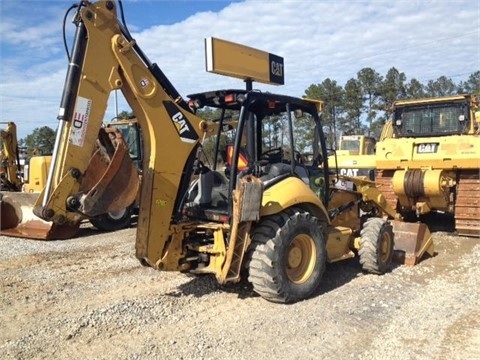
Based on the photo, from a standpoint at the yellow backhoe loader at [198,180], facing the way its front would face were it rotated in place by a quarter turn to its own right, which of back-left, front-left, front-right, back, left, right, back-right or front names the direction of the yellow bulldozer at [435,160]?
left

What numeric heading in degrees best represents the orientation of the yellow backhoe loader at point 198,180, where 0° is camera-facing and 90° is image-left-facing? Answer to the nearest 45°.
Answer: approximately 225°

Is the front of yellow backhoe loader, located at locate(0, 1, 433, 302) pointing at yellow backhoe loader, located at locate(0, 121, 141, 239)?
no
